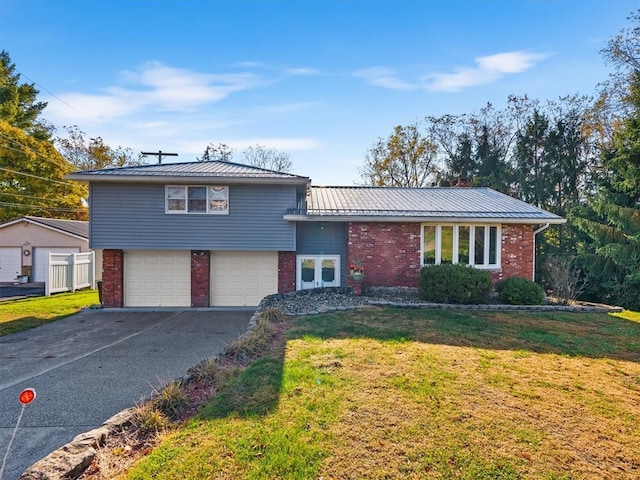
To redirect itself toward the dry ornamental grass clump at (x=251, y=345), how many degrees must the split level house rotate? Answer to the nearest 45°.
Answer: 0° — it already faces it

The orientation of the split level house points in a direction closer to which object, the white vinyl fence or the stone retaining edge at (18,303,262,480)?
the stone retaining edge

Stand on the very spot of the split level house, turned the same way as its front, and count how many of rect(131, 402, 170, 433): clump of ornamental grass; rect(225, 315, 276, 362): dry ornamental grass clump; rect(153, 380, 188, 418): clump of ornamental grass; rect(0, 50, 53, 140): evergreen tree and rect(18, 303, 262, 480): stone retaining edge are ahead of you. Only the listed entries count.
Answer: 4

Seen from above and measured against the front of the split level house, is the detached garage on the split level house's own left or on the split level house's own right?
on the split level house's own right

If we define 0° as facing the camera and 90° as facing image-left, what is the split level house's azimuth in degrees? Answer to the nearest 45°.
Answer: approximately 0°

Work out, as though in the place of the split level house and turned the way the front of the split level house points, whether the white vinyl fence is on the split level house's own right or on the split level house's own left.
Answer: on the split level house's own right

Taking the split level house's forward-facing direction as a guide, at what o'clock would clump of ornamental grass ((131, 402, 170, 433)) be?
The clump of ornamental grass is roughly at 12 o'clock from the split level house.

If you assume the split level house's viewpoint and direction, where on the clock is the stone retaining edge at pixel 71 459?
The stone retaining edge is roughly at 12 o'clock from the split level house.

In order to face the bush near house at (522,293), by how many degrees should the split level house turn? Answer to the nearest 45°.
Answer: approximately 90° to its left

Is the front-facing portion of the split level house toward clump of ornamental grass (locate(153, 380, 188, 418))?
yes

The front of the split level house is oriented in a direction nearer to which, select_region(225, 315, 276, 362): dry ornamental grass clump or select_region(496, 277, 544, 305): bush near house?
the dry ornamental grass clump
